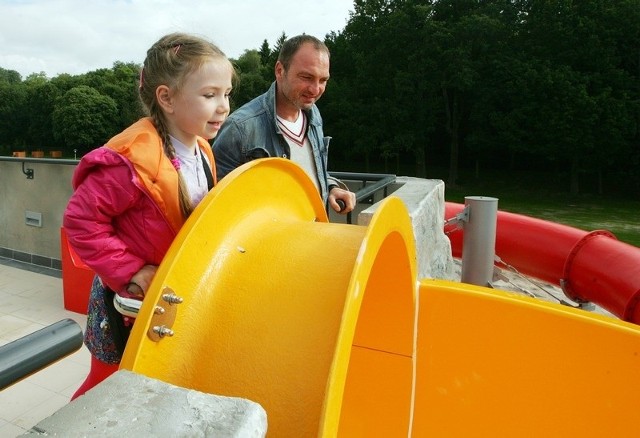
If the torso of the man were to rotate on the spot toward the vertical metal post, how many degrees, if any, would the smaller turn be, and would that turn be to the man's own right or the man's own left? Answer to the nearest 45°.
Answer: approximately 90° to the man's own left

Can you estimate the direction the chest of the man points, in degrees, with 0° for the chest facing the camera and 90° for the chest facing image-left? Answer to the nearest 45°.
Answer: approximately 315°

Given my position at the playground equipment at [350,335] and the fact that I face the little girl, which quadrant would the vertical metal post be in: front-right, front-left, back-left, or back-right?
back-right

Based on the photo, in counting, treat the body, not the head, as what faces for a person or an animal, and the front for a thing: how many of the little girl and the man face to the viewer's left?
0

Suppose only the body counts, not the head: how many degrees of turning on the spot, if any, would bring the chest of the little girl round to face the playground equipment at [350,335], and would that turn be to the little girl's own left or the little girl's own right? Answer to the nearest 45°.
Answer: approximately 45° to the little girl's own left

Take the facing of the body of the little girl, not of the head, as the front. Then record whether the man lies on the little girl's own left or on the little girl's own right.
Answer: on the little girl's own left

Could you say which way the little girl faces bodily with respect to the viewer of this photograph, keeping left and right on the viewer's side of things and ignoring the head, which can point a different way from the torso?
facing the viewer and to the right of the viewer
